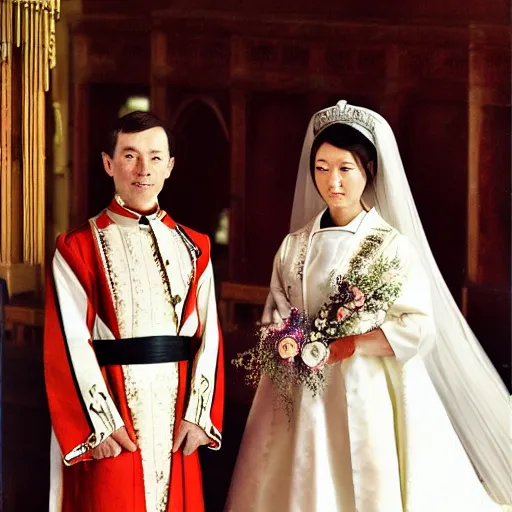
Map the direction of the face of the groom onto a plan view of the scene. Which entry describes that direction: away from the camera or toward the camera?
toward the camera

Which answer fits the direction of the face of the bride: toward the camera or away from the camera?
toward the camera

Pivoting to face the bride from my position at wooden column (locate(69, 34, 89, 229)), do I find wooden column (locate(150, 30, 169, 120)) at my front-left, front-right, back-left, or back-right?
front-left

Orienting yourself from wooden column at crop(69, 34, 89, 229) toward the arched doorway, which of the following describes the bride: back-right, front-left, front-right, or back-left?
front-right

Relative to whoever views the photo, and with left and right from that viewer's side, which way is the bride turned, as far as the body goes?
facing the viewer and to the left of the viewer
